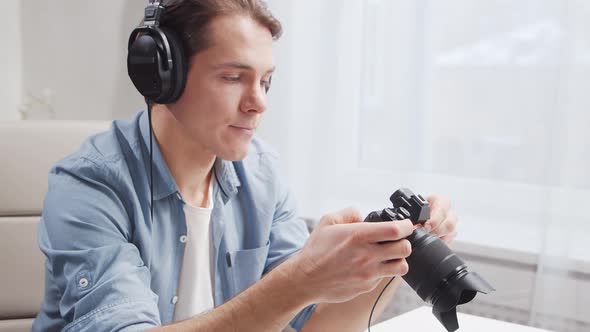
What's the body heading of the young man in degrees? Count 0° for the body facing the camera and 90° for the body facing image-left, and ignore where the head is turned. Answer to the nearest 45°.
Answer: approximately 315°

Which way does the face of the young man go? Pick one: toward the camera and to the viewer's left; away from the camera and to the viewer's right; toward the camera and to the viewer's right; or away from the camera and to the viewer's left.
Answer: toward the camera and to the viewer's right
